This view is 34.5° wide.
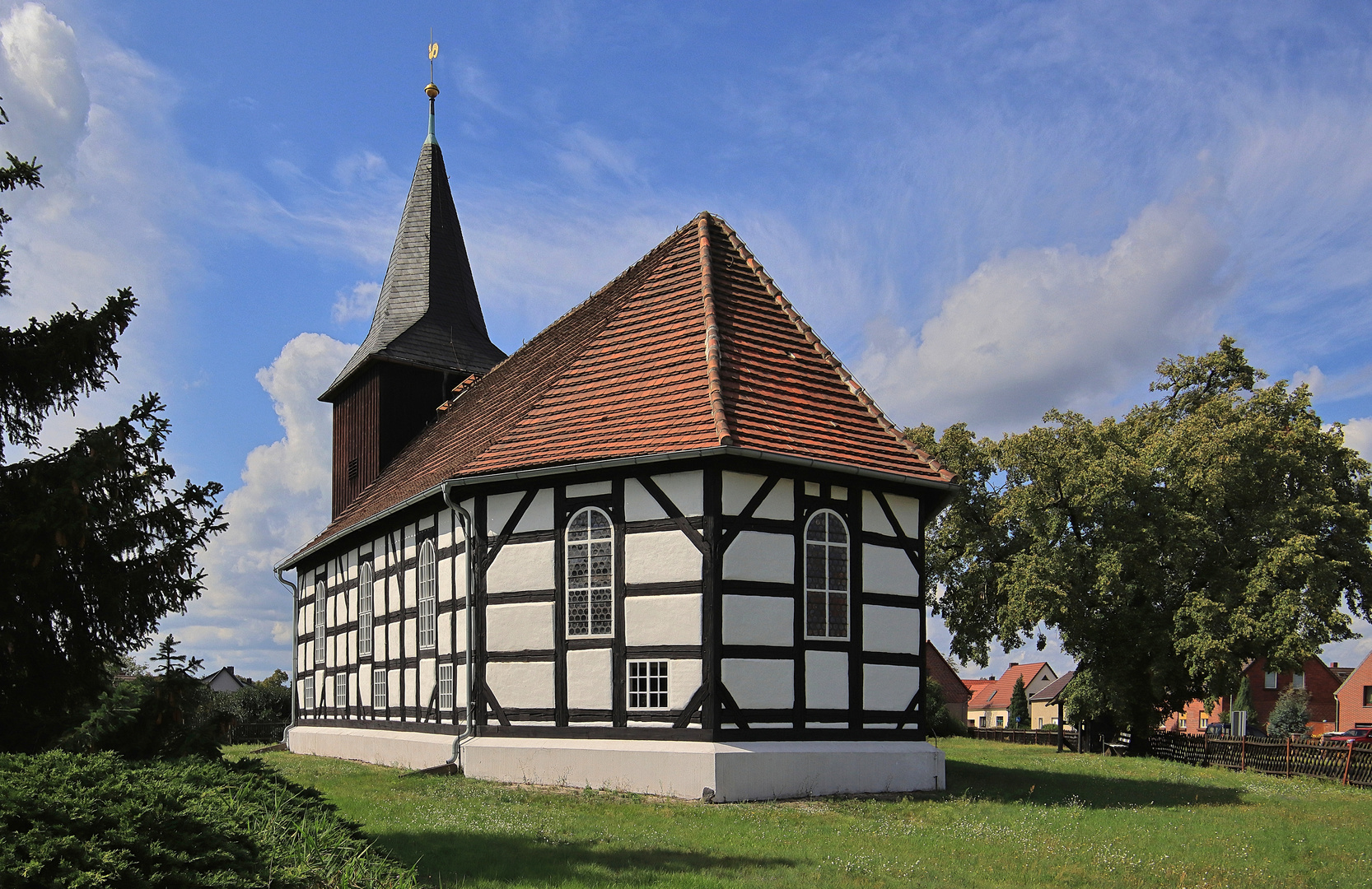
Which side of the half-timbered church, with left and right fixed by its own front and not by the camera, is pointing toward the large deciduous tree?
right

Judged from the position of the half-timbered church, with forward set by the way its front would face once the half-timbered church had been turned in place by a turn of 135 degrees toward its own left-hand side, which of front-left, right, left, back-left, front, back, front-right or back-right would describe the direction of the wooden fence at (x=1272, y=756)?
back-left

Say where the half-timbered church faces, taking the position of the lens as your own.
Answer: facing away from the viewer and to the left of the viewer

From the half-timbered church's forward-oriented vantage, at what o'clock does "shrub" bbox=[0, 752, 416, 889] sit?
The shrub is roughly at 8 o'clock from the half-timbered church.

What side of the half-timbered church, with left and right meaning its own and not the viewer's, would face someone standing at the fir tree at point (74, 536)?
left
